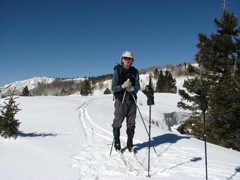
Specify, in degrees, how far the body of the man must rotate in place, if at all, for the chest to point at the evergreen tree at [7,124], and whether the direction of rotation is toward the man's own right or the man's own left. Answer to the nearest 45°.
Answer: approximately 90° to the man's own right

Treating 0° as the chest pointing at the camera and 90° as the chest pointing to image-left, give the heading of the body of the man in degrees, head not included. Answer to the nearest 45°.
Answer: approximately 0°

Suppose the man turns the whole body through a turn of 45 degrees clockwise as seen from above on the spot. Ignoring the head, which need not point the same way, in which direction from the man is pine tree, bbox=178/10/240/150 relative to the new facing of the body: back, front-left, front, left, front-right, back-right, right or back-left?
back
